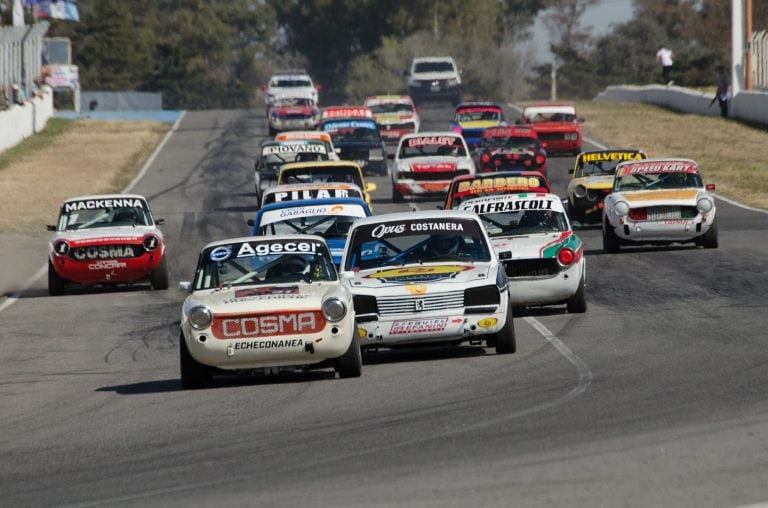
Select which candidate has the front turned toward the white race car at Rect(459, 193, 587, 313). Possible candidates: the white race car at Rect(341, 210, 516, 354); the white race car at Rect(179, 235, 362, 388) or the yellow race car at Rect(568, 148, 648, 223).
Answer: the yellow race car

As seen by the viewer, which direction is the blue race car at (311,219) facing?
toward the camera

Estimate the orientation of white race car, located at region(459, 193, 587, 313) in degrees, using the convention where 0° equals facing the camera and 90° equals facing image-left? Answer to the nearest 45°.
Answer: approximately 0°

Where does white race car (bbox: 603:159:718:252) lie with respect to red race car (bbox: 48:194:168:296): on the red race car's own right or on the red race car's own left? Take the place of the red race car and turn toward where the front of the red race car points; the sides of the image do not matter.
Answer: on the red race car's own left

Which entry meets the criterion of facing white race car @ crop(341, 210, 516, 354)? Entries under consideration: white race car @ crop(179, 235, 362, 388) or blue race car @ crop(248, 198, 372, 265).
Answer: the blue race car

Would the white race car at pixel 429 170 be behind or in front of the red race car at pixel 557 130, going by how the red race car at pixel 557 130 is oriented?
in front

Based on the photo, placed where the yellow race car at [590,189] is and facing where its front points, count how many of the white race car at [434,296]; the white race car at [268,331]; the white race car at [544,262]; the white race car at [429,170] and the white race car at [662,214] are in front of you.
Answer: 4

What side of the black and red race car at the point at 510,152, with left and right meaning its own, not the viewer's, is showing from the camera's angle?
front

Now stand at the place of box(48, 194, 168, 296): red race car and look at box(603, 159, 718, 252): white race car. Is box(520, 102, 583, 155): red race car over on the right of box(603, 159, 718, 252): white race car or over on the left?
left

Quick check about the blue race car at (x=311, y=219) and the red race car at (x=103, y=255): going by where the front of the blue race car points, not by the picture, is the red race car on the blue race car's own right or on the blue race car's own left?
on the blue race car's own right

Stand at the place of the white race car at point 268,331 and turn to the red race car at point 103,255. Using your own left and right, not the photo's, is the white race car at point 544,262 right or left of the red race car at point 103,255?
right

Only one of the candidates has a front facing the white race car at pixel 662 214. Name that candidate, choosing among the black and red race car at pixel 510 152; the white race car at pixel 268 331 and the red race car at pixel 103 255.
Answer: the black and red race car at pixel 510 152

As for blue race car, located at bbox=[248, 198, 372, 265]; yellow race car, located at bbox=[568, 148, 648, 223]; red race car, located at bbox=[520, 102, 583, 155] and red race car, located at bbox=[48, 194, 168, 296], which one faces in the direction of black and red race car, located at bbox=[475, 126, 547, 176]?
red race car, located at bbox=[520, 102, 583, 155]

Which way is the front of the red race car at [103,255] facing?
toward the camera
